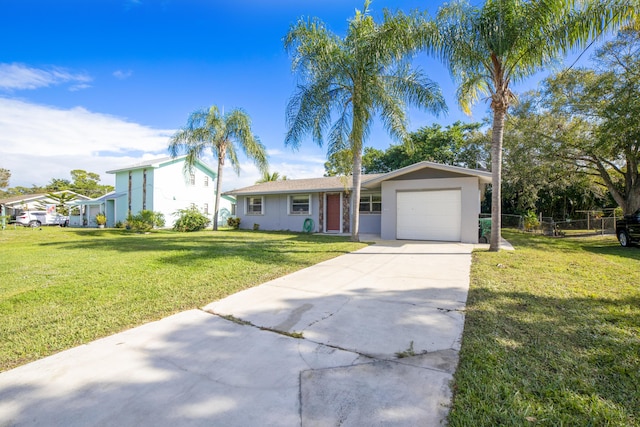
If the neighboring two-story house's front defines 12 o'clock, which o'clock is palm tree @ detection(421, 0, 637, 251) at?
The palm tree is roughly at 10 o'clock from the neighboring two-story house.

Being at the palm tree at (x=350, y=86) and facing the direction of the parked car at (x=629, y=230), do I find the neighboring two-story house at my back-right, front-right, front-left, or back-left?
back-left

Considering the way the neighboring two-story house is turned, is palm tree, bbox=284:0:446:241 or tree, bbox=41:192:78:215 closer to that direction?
the palm tree

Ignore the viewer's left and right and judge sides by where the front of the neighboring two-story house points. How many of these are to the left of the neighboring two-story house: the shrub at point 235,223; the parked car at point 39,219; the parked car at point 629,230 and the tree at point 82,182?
2

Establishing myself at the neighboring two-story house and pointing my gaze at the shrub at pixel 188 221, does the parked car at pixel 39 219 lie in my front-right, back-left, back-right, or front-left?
back-right

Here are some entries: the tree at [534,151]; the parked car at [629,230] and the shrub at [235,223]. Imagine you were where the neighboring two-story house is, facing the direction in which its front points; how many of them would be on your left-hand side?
3

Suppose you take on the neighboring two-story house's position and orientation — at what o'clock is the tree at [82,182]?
The tree is roughly at 4 o'clock from the neighboring two-story house.

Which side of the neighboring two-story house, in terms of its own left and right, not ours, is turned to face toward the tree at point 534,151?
left

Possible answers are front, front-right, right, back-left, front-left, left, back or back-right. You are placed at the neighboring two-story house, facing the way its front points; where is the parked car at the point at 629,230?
left

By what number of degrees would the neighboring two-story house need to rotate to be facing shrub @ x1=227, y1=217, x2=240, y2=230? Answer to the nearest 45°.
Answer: approximately 90° to its left

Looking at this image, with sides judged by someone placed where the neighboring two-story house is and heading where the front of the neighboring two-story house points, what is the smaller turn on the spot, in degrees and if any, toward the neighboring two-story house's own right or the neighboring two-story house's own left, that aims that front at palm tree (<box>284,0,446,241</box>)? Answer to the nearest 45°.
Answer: approximately 45° to the neighboring two-story house's own left

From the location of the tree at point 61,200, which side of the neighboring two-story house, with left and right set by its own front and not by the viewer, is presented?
right
